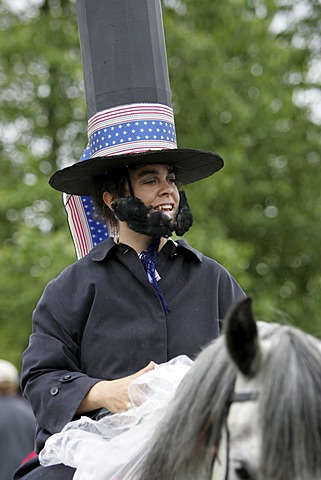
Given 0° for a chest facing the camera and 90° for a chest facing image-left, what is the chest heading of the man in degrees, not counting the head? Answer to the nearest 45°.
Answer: approximately 315°

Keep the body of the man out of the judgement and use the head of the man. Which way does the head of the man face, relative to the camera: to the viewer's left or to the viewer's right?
to the viewer's right

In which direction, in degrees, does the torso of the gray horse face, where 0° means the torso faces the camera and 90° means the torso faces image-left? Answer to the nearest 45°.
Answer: approximately 315°
